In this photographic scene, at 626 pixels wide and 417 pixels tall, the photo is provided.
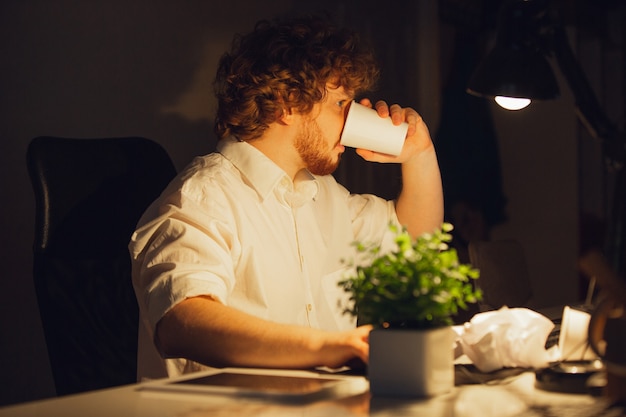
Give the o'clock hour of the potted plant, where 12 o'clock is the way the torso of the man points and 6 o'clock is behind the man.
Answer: The potted plant is roughly at 1 o'clock from the man.

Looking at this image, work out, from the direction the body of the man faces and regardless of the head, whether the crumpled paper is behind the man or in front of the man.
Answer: in front

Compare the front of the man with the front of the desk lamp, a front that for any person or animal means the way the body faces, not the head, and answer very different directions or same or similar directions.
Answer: very different directions

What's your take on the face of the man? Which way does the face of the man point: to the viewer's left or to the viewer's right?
to the viewer's right

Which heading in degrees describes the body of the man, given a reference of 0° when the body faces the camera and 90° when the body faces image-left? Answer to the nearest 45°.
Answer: approximately 315°

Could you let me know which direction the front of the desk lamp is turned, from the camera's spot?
facing to the left of the viewer

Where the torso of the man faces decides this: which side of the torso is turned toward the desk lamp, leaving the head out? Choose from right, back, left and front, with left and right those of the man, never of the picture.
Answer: front

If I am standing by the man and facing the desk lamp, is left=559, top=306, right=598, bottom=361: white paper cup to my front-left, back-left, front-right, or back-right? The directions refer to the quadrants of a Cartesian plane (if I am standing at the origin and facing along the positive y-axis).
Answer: front-right

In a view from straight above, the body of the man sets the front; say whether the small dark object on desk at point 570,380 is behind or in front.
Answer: in front

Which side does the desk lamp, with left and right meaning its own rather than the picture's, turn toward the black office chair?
front

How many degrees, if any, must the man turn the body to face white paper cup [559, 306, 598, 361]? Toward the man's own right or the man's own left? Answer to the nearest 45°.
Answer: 0° — they already face it

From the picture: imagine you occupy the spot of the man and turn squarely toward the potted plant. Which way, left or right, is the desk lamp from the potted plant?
left
